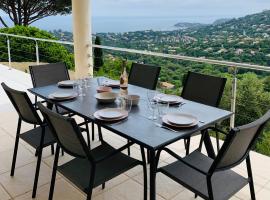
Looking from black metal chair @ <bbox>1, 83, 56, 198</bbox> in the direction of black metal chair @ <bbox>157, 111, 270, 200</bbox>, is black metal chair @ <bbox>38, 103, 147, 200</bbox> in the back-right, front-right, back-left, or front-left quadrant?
front-right

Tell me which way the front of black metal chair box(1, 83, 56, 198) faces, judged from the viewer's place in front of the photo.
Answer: facing away from the viewer and to the right of the viewer

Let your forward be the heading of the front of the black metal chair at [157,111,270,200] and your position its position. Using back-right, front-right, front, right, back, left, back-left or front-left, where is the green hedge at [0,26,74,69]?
front

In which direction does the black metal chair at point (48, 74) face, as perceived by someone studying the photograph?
facing the viewer and to the right of the viewer

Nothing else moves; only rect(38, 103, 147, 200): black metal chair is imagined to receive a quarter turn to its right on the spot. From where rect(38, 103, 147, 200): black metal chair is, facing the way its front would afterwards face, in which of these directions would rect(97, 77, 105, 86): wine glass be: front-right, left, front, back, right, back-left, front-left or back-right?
back-left

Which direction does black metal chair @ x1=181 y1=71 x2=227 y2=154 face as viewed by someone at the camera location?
facing the viewer and to the left of the viewer

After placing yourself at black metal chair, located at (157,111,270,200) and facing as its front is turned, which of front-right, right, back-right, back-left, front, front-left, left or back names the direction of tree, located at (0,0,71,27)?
front

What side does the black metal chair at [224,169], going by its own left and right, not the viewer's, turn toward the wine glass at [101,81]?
front

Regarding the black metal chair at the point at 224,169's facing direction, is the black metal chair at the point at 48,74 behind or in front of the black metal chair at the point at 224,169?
in front

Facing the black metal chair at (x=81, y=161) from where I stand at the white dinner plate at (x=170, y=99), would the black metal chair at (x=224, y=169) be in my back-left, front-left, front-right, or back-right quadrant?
front-left

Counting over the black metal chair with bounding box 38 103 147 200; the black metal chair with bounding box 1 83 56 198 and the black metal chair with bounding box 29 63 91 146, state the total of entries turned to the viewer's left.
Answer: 0

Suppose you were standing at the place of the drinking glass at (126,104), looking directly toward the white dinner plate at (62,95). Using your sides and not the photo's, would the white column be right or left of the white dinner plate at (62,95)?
right

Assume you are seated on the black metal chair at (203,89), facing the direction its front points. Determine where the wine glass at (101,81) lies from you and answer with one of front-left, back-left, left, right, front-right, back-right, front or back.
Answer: front-right

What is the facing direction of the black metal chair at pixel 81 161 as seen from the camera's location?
facing away from the viewer and to the right of the viewer

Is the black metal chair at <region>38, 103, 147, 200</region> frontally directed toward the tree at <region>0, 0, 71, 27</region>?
no

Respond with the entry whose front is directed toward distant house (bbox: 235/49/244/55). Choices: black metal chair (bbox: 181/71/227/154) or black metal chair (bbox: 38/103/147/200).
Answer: black metal chair (bbox: 38/103/147/200)

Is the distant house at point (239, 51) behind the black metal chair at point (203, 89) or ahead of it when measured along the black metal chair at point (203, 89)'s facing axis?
behind

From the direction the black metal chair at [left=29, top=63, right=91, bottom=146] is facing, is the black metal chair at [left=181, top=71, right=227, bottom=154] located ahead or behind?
ahead

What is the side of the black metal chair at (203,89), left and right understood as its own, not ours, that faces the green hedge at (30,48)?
right

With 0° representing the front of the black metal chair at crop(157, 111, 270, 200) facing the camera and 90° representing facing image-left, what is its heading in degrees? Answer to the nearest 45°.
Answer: approximately 135°

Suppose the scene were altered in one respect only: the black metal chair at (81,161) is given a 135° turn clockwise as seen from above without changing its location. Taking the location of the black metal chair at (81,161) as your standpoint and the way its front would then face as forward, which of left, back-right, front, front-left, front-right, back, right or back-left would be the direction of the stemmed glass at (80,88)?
back
